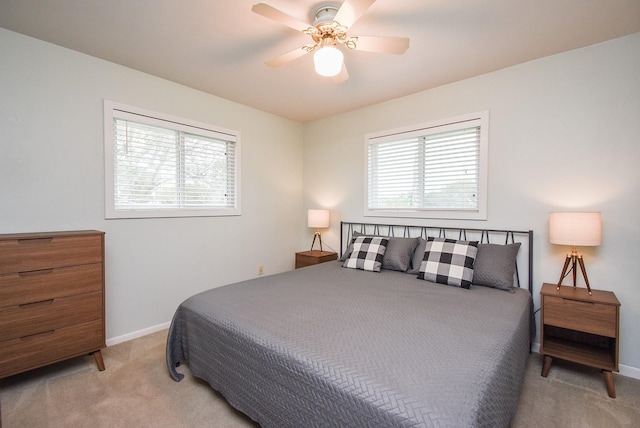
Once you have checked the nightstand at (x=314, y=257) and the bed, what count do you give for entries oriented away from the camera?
0

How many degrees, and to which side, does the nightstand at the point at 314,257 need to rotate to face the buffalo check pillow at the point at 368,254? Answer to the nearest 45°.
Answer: approximately 90° to its left

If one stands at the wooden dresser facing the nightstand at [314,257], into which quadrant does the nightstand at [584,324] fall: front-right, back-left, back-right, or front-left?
front-right

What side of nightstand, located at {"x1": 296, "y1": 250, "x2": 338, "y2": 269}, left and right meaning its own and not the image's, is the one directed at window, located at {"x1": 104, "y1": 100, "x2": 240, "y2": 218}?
front

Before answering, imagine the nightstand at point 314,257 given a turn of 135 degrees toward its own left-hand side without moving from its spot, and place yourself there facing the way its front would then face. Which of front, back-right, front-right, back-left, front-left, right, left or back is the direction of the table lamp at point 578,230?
front-right

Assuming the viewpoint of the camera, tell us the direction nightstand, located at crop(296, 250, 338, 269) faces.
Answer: facing the viewer and to the left of the viewer

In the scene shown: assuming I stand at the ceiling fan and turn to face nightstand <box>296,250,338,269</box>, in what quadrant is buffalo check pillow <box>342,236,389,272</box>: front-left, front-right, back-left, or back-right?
front-right

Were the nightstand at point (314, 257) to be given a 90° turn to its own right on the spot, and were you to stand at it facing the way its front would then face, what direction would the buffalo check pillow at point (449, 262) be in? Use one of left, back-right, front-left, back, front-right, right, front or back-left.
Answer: back

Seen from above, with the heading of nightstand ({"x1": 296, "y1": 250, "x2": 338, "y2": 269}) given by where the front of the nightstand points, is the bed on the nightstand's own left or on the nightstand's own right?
on the nightstand's own left

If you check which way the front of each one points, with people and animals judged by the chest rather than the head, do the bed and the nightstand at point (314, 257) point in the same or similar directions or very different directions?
same or similar directions

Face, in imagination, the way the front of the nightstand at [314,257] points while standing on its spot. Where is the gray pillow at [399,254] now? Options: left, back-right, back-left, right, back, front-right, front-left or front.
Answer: left

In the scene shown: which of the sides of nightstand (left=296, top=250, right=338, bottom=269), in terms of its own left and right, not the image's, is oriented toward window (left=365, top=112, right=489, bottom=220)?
left

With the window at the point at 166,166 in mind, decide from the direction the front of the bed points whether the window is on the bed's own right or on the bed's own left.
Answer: on the bed's own right
